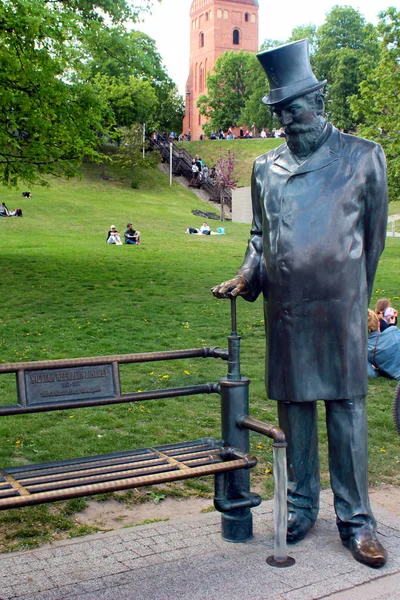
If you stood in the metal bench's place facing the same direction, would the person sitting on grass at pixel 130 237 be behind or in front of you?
behind

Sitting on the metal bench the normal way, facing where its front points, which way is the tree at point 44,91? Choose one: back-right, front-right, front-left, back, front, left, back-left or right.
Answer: back-left

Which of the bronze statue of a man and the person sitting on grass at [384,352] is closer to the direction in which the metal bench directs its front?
the bronze statue of a man

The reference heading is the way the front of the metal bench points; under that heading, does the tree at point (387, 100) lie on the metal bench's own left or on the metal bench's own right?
on the metal bench's own left
